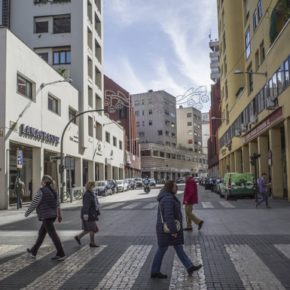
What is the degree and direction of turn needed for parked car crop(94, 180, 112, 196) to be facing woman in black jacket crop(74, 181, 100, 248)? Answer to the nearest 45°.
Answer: approximately 45° to its right

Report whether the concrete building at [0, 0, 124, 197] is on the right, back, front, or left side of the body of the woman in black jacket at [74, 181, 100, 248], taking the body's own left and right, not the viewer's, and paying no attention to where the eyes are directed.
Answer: left

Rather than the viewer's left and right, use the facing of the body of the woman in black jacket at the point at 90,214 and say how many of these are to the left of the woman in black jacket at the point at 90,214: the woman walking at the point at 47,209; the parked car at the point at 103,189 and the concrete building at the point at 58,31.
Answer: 2

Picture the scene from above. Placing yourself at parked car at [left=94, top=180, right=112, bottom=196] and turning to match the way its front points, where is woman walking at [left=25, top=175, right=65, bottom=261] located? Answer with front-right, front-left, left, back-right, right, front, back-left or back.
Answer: front-right
